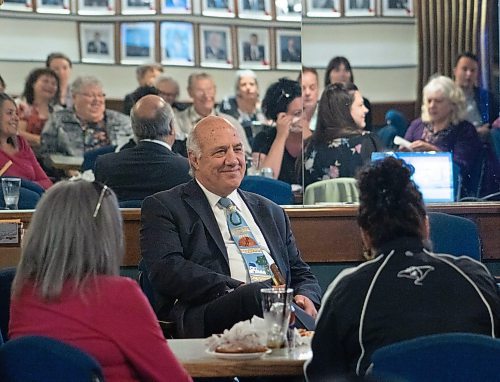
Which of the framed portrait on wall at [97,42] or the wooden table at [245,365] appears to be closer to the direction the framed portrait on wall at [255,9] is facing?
the wooden table

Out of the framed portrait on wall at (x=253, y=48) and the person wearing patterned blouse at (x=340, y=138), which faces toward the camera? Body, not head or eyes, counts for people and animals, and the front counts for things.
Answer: the framed portrait on wall

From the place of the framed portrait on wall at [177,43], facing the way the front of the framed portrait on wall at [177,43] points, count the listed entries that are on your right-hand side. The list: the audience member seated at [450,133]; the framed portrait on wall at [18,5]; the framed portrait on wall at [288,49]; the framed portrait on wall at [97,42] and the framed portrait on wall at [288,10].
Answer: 2

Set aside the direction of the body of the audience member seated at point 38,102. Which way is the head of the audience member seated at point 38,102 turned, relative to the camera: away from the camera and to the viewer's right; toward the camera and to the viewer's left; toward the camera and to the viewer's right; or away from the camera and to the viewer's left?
toward the camera and to the viewer's right

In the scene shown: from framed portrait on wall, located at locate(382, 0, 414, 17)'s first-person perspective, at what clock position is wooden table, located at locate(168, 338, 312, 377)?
The wooden table is roughly at 12 o'clock from the framed portrait on wall.

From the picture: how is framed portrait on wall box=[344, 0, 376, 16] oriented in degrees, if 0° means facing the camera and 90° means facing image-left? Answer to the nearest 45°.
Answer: approximately 0°

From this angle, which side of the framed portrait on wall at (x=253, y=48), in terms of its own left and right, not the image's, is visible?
front

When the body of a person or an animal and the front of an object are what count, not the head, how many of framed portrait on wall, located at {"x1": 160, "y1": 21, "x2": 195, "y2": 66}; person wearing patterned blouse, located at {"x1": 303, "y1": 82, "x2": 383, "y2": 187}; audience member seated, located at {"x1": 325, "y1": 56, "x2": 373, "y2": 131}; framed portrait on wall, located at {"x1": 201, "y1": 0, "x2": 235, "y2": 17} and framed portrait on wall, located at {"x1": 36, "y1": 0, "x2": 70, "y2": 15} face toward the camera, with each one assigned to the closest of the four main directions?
4

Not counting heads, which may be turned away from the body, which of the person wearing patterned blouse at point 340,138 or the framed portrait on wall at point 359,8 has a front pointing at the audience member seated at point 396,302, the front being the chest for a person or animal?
the framed portrait on wall

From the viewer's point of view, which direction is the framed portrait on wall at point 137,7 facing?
toward the camera

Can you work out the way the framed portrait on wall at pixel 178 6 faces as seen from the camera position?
facing the viewer

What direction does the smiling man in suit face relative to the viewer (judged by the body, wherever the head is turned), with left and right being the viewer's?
facing the viewer and to the right of the viewer

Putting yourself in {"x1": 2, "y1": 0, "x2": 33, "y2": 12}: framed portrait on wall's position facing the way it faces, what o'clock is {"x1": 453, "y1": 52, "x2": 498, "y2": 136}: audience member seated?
The audience member seated is roughly at 10 o'clock from the framed portrait on wall.

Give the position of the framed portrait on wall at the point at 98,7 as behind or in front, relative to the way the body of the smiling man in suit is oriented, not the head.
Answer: behind

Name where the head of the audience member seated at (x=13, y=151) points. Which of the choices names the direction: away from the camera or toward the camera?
toward the camera

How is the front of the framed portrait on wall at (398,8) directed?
toward the camera
